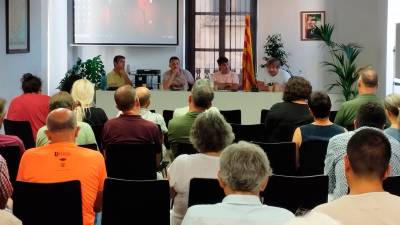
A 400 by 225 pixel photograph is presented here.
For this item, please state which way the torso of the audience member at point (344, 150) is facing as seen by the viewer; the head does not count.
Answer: away from the camera

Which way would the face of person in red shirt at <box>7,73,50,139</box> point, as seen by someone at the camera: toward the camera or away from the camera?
away from the camera

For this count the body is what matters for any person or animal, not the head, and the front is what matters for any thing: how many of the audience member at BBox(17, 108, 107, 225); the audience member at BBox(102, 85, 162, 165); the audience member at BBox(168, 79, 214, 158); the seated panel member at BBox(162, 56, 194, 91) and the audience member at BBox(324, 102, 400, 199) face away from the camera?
4

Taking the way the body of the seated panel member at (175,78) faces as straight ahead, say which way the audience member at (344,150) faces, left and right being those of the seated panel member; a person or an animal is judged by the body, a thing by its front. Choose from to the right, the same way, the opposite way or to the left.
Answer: the opposite way

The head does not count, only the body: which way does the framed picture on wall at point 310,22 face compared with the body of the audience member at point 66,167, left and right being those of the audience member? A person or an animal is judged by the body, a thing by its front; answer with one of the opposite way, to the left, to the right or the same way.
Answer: the opposite way

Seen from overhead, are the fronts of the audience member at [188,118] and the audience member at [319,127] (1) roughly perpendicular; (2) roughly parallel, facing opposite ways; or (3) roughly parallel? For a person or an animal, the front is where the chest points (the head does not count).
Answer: roughly parallel

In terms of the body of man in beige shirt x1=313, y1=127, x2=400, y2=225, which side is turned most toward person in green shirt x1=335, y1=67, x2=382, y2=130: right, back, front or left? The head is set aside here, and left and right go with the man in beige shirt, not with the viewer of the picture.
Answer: front

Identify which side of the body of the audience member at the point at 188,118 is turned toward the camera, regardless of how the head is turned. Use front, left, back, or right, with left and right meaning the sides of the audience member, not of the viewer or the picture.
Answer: back

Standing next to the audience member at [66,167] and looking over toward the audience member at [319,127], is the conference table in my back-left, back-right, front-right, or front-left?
front-left

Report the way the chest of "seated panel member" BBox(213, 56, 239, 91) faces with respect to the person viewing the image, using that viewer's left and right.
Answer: facing the viewer

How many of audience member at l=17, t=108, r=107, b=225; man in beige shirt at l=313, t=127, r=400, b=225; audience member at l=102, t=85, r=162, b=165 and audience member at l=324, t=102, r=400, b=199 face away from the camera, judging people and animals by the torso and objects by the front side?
4

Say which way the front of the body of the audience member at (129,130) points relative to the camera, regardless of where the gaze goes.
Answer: away from the camera

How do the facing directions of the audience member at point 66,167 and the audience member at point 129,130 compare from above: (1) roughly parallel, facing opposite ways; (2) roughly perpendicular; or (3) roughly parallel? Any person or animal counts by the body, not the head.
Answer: roughly parallel

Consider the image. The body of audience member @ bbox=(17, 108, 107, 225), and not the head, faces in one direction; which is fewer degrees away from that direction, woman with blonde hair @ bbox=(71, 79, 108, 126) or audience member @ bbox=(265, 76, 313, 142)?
the woman with blonde hair

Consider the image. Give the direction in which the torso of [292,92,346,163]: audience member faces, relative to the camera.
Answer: away from the camera

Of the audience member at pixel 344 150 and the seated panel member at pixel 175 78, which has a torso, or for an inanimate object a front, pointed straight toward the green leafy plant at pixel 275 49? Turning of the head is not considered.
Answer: the audience member

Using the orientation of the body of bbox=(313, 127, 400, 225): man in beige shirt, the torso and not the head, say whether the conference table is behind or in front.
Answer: in front

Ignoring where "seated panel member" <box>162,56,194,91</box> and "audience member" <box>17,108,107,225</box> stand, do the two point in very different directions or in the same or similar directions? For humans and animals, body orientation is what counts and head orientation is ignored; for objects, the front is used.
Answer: very different directions

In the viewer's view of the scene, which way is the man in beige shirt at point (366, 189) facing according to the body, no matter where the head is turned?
away from the camera

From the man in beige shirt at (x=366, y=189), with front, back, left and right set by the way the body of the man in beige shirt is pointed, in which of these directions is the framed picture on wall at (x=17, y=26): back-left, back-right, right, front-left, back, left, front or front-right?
front-left

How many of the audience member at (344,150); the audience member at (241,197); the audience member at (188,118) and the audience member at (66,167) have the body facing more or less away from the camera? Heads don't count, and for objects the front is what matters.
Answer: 4

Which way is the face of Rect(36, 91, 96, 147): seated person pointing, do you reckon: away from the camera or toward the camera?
away from the camera

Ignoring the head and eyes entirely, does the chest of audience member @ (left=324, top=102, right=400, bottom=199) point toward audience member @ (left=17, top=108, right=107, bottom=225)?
no

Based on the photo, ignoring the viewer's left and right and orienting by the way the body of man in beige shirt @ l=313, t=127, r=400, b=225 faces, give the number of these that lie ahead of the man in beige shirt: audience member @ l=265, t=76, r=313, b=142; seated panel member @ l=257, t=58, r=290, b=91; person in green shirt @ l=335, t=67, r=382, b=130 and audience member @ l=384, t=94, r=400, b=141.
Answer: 4

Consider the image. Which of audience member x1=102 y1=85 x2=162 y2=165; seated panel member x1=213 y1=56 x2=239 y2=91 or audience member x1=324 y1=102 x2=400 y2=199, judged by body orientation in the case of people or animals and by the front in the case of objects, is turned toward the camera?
the seated panel member

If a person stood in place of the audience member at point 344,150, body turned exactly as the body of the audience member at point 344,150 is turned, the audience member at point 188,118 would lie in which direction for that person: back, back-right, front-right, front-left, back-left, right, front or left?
front-left
